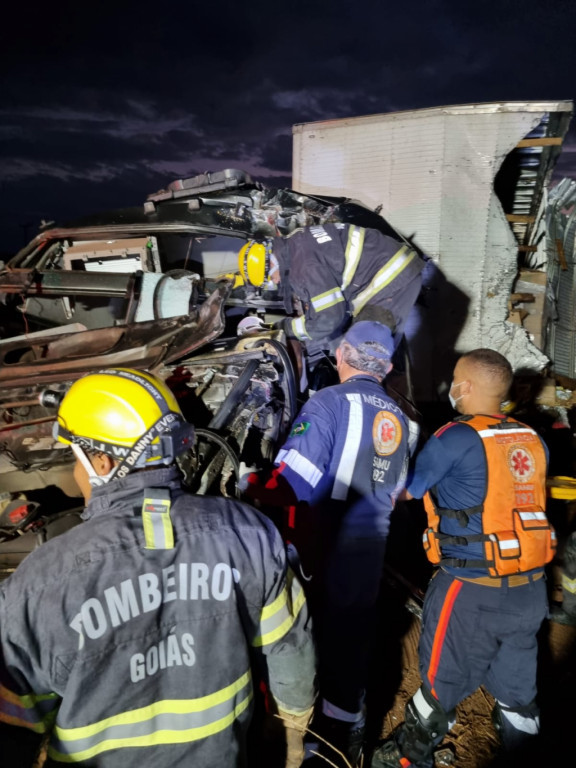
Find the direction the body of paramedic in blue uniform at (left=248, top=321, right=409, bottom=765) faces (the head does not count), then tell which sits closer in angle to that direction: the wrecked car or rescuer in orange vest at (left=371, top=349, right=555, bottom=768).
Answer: the wrecked car

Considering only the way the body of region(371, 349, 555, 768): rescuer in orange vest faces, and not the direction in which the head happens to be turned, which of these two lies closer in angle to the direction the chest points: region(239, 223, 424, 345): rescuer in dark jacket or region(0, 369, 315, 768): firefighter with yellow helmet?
the rescuer in dark jacket

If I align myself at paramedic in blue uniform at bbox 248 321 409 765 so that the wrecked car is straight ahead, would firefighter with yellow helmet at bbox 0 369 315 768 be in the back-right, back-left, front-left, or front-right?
back-left

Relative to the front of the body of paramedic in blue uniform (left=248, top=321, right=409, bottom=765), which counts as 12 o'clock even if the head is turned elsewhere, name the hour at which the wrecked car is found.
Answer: The wrecked car is roughly at 12 o'clock from the paramedic in blue uniform.

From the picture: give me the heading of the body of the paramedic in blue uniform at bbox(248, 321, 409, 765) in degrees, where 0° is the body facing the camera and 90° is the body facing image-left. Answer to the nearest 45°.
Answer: approximately 135°

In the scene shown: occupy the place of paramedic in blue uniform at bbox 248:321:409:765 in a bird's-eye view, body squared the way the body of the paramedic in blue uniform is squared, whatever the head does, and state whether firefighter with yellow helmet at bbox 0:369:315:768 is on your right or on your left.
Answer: on your left

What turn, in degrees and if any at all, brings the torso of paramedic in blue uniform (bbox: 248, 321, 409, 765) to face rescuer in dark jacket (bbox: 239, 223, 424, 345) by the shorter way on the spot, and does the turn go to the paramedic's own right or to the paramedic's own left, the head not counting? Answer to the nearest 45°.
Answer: approximately 45° to the paramedic's own right

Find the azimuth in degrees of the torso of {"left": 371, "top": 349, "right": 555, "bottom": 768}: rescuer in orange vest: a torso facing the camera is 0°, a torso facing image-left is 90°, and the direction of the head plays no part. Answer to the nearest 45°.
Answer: approximately 135°
